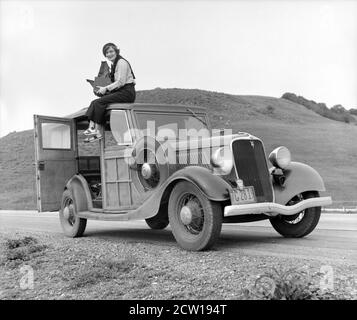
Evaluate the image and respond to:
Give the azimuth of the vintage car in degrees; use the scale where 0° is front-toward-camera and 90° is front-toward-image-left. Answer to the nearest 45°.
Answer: approximately 315°
